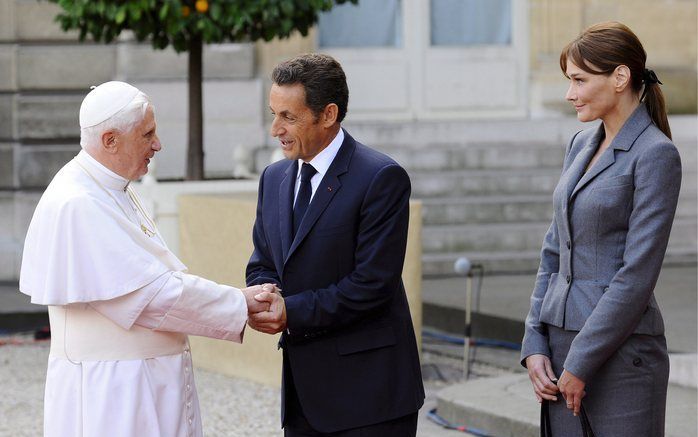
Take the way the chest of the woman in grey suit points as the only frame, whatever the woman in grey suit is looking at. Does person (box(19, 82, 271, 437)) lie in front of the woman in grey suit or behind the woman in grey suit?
in front

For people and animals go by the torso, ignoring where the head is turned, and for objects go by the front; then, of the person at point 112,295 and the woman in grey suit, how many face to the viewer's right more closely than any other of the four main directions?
1

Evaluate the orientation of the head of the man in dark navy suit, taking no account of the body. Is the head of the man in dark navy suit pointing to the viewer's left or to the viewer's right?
to the viewer's left

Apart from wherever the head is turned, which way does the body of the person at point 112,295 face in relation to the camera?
to the viewer's right

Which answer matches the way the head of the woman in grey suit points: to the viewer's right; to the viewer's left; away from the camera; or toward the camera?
to the viewer's left

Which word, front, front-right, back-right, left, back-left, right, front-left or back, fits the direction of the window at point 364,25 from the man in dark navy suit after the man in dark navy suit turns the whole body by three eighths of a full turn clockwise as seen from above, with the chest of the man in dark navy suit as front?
front

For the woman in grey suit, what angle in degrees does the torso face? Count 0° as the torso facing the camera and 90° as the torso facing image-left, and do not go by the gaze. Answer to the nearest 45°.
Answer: approximately 45°

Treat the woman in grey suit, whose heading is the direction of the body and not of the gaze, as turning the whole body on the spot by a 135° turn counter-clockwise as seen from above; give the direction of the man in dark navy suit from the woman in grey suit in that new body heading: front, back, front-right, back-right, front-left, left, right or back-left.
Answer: back

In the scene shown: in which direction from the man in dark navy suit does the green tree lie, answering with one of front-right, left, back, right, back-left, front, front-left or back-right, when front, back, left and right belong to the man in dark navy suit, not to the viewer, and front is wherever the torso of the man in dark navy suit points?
back-right

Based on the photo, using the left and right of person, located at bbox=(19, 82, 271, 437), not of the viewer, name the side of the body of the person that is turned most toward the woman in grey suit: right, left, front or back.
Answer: front
